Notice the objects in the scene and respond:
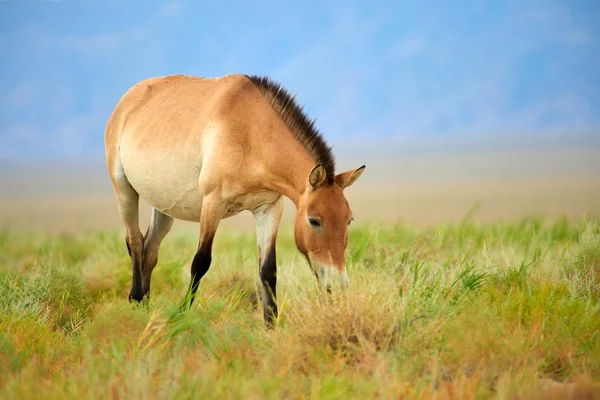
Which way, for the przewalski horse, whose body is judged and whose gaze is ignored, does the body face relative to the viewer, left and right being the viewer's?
facing the viewer and to the right of the viewer
